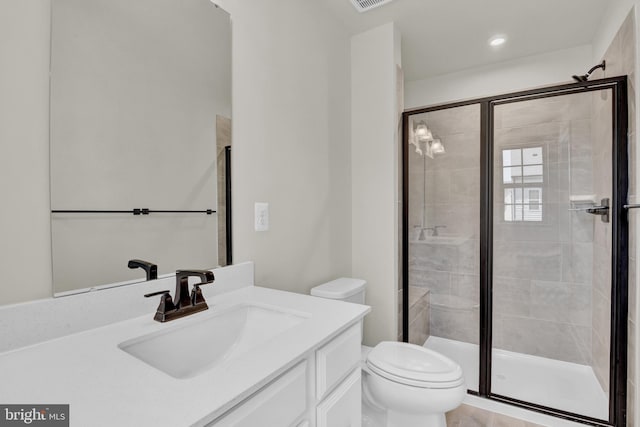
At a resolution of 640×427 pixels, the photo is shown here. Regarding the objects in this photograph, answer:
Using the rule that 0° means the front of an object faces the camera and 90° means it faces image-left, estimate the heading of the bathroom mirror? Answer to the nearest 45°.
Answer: approximately 315°

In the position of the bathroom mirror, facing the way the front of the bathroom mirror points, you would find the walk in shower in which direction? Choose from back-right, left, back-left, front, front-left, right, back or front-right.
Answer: front-left

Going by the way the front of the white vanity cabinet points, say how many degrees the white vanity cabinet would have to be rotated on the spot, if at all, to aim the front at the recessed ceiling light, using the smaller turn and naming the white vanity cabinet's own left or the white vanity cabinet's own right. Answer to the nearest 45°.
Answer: approximately 90° to the white vanity cabinet's own left

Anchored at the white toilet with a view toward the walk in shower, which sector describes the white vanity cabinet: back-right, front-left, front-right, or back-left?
back-right

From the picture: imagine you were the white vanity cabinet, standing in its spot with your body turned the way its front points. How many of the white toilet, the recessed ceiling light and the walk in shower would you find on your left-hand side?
3

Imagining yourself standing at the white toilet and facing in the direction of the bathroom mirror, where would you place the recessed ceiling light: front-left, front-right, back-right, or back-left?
back-right

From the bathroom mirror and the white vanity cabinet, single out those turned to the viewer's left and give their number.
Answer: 0

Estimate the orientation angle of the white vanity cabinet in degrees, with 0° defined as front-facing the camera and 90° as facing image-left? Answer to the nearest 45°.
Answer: approximately 315°

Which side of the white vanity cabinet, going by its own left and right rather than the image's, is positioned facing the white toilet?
left

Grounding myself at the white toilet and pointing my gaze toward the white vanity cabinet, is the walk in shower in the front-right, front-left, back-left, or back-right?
back-left

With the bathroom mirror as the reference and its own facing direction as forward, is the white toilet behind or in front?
in front

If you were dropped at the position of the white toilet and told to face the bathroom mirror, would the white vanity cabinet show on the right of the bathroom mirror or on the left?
left
